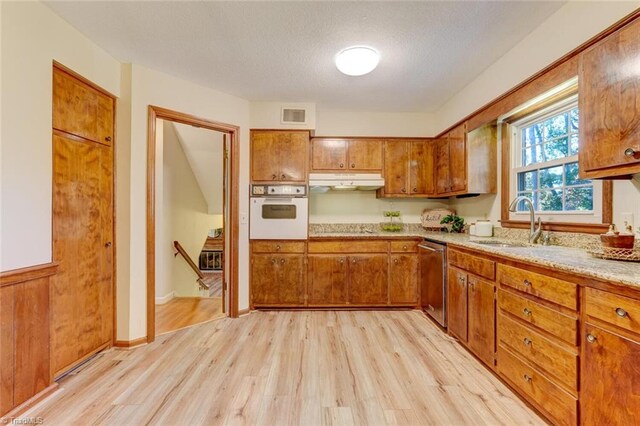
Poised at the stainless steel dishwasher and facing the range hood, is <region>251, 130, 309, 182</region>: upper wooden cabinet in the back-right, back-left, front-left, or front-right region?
front-left

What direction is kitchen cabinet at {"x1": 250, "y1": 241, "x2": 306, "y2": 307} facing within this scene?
toward the camera

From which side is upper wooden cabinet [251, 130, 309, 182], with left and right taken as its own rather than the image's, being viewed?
front

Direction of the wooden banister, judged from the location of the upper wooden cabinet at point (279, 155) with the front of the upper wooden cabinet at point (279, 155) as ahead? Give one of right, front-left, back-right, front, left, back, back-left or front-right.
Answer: back-right

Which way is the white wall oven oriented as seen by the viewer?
toward the camera

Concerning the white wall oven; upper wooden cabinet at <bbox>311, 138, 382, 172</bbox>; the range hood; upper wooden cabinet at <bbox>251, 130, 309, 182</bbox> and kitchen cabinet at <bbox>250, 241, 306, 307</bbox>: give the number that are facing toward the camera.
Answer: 5

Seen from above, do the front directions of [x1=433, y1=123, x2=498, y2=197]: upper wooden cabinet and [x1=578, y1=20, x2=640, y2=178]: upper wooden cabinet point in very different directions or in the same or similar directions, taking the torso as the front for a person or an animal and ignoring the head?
same or similar directions

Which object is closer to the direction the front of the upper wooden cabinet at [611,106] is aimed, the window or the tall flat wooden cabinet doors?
the tall flat wooden cabinet doors

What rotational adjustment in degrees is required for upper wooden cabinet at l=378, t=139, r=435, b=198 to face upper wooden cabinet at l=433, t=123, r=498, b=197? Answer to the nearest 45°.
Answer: approximately 45° to its left

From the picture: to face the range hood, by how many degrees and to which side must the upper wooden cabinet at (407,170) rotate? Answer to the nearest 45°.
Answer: approximately 45° to its right

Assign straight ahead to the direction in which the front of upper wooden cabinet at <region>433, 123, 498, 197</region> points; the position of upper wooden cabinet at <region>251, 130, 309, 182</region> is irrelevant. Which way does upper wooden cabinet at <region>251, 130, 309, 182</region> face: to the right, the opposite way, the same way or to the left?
to the left

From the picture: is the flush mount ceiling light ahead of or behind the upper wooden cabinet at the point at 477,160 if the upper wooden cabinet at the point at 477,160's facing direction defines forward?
ahead

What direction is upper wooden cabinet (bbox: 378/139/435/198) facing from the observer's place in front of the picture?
facing the viewer

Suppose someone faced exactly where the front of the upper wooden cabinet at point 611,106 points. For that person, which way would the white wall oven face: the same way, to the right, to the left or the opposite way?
to the left

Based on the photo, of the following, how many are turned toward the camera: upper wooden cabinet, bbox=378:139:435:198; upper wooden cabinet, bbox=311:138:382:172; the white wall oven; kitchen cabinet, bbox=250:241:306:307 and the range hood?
5
